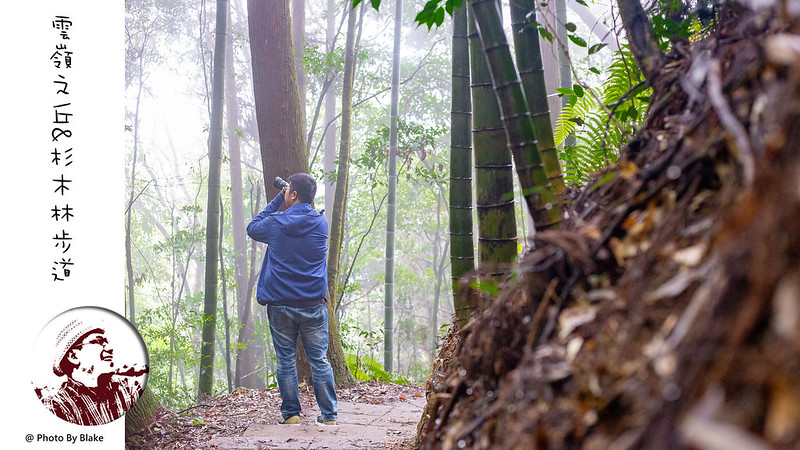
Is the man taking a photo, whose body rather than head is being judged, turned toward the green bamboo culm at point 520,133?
no

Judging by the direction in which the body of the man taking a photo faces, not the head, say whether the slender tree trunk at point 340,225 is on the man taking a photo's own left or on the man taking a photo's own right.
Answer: on the man taking a photo's own right

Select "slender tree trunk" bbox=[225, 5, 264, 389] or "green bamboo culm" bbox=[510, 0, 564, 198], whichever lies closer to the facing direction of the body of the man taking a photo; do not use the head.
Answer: the slender tree trunk

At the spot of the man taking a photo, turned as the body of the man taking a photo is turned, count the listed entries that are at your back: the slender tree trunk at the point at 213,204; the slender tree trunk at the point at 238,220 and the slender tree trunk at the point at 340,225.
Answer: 0

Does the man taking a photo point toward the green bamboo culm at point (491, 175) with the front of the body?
no

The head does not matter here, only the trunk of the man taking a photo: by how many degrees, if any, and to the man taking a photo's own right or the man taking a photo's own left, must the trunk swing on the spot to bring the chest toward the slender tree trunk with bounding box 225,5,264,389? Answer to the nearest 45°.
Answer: approximately 45° to the man taking a photo's own right

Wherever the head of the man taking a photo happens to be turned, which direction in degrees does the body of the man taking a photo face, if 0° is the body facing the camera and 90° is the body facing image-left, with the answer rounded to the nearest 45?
approximately 135°

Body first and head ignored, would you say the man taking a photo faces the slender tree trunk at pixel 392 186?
no

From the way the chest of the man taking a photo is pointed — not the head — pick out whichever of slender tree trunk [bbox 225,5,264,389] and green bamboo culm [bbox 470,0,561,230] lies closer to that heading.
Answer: the slender tree trunk
